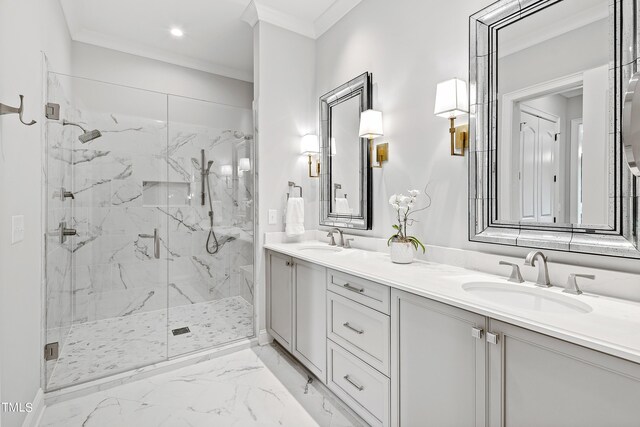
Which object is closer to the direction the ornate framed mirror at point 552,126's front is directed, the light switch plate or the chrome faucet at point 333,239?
the light switch plate

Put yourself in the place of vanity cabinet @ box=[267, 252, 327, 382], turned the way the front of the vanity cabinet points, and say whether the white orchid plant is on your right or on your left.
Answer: on your left

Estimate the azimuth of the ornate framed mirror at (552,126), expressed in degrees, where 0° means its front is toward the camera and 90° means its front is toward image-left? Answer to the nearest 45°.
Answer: approximately 45°

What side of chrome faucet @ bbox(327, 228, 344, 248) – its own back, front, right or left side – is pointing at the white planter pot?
left

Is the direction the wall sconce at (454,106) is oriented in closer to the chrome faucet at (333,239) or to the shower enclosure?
the shower enclosure

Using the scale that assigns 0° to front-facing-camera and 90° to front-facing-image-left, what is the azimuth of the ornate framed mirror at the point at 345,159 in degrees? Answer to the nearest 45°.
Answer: approximately 45°

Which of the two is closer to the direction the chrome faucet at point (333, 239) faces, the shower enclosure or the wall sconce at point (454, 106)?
the shower enclosure
